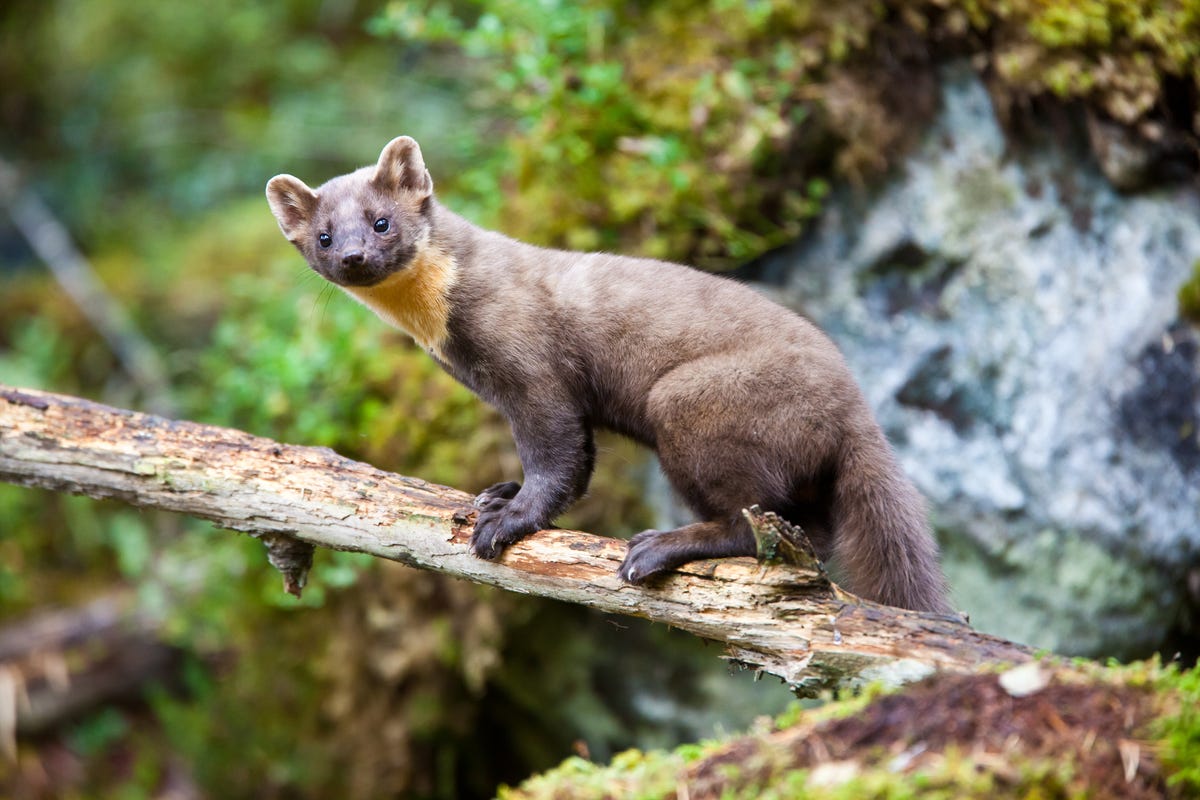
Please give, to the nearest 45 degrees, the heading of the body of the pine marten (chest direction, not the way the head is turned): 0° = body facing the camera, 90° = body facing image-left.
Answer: approximately 90°
